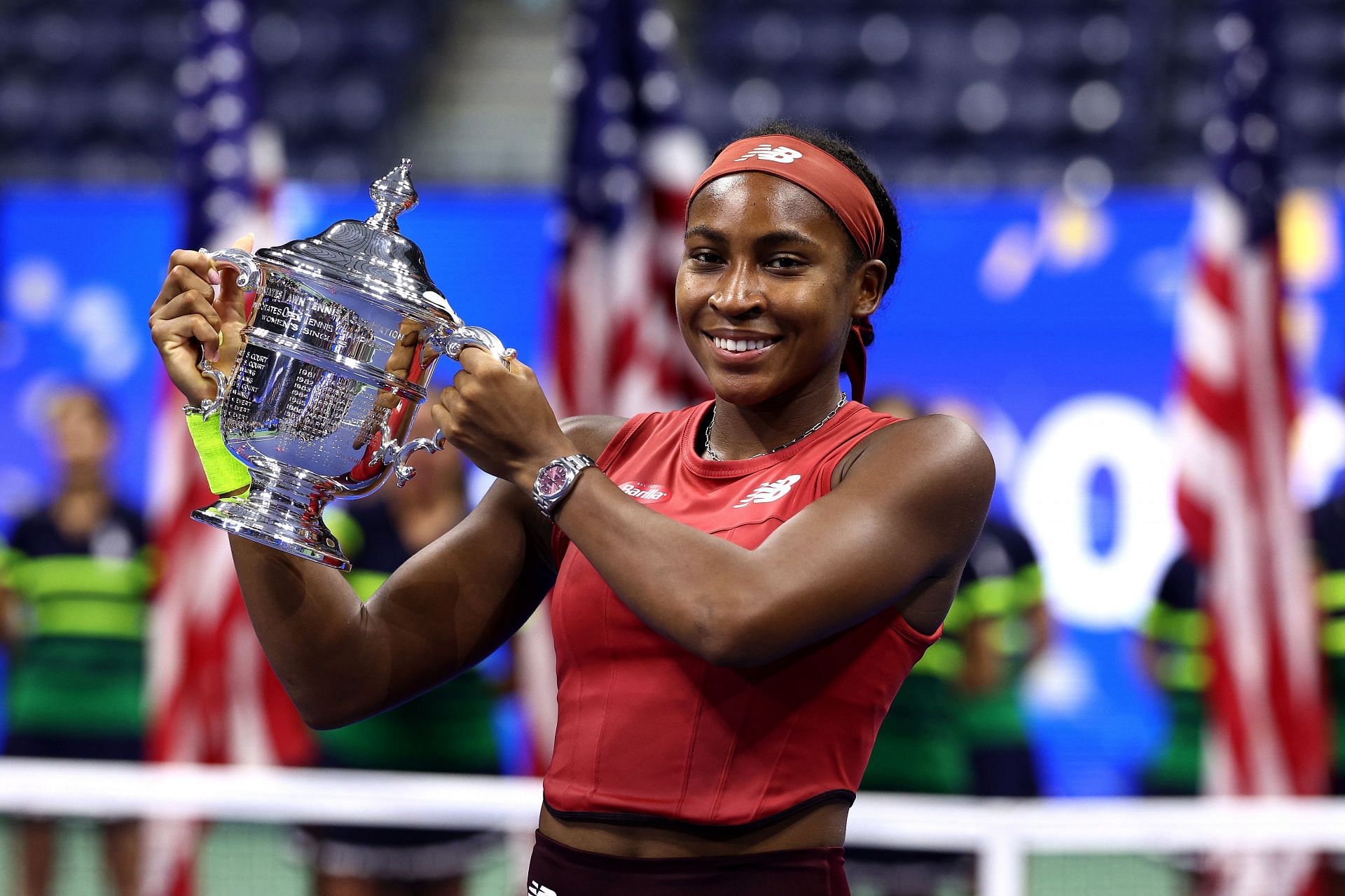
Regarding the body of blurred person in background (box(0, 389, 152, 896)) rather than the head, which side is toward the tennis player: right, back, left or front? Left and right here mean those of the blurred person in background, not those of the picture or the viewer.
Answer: front

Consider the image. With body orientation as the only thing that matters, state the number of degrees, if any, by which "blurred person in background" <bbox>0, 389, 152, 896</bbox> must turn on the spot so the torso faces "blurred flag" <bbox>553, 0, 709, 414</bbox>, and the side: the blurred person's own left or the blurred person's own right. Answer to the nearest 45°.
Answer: approximately 45° to the blurred person's own left

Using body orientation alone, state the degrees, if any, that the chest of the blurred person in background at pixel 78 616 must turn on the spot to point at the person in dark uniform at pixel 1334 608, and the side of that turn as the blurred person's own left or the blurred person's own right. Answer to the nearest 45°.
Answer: approximately 45° to the blurred person's own left

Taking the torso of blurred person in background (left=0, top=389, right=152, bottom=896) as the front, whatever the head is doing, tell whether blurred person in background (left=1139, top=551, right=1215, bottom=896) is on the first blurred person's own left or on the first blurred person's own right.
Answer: on the first blurred person's own left

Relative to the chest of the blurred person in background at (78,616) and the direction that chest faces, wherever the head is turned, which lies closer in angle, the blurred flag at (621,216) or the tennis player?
the tennis player

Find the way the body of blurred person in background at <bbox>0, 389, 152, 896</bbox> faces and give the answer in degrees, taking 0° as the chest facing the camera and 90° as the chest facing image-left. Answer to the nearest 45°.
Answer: approximately 0°

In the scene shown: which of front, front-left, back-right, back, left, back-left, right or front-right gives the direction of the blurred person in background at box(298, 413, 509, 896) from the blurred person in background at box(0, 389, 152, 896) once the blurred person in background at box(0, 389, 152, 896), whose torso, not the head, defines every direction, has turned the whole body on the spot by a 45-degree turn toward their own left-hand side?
front
